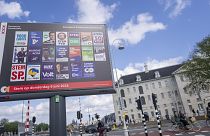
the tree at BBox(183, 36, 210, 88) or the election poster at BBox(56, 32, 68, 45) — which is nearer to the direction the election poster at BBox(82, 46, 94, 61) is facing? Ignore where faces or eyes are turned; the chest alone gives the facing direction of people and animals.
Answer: the election poster

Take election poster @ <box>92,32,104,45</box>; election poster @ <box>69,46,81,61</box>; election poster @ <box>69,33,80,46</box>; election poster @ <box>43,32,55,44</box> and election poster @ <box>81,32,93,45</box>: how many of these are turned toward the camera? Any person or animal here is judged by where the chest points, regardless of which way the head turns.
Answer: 5

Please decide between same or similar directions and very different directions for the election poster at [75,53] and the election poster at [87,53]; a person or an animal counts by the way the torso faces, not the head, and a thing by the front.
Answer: same or similar directions

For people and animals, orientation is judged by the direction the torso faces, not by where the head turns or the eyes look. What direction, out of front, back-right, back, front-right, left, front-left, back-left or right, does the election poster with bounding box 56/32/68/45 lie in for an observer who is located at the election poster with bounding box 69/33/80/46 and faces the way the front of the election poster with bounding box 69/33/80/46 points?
right

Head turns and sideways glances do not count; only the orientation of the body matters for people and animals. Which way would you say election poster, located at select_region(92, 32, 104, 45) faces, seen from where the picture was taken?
facing the viewer

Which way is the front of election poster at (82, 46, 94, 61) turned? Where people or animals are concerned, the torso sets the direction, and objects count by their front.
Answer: toward the camera

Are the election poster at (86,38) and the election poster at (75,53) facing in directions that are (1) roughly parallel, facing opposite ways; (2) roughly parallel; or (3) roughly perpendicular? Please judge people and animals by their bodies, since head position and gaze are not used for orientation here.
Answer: roughly parallel

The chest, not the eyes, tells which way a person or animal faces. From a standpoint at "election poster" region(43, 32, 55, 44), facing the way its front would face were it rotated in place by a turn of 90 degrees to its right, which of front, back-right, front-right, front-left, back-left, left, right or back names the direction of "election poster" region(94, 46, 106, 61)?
back

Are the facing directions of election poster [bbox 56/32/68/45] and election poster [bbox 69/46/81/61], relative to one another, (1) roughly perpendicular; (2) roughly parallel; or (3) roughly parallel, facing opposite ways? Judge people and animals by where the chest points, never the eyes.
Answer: roughly parallel

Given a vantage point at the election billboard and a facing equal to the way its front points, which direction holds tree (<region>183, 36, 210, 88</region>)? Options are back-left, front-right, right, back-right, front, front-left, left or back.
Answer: back-left

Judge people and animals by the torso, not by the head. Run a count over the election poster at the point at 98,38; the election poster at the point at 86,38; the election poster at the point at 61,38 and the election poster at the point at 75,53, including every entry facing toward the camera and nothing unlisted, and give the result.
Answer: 4

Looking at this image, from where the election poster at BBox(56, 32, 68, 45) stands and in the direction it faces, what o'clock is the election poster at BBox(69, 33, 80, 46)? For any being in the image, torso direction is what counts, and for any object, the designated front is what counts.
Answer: the election poster at BBox(69, 33, 80, 46) is roughly at 9 o'clock from the election poster at BBox(56, 32, 68, 45).

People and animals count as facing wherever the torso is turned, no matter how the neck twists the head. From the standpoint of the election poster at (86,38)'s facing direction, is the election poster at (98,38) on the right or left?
on its left

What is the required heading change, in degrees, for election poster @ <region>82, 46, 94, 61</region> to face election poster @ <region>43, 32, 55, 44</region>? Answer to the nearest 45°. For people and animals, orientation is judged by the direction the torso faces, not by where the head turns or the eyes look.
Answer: approximately 90° to its right

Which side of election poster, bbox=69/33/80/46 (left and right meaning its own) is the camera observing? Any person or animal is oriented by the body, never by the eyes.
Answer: front

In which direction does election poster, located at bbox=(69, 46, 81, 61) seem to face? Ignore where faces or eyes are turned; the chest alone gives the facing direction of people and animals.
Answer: toward the camera
